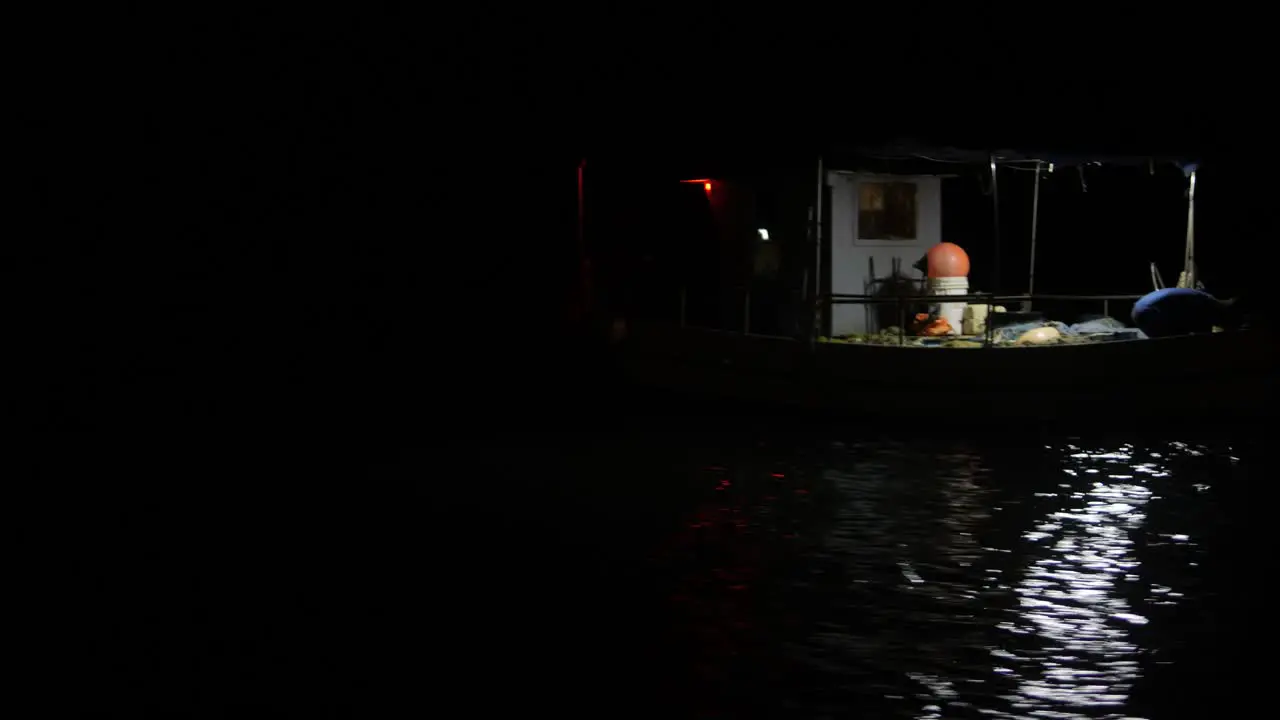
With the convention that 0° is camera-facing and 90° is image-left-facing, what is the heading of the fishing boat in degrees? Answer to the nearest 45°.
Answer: approximately 90°
